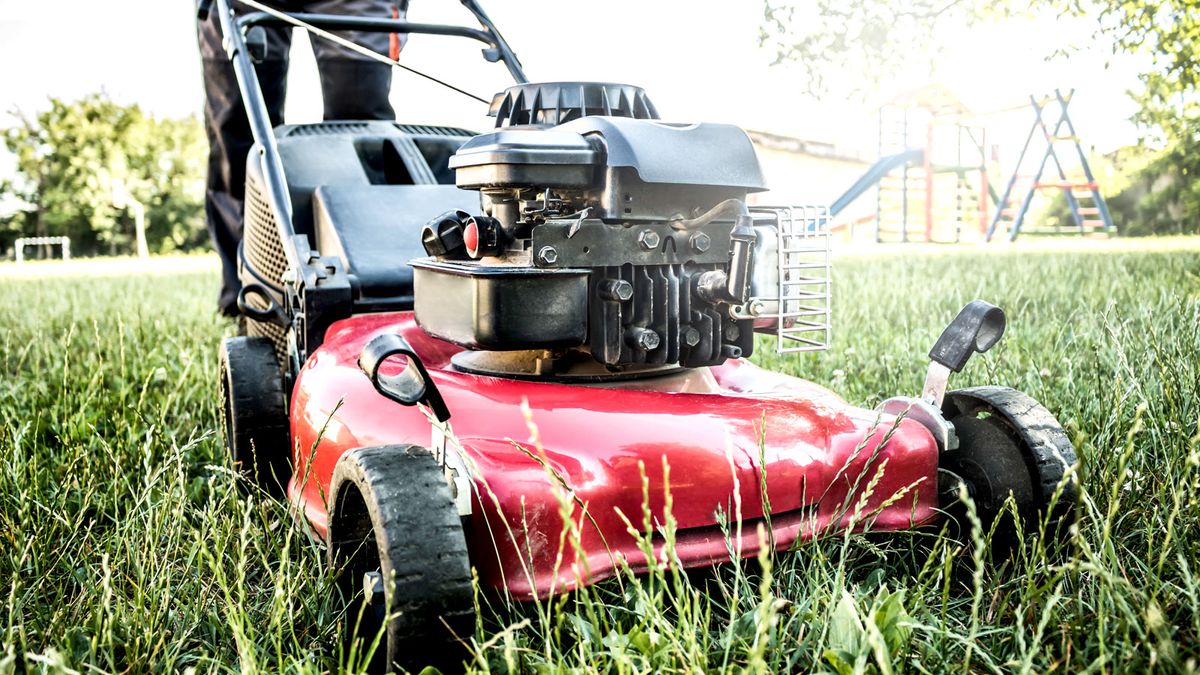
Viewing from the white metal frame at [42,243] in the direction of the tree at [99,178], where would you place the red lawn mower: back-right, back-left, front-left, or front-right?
back-right

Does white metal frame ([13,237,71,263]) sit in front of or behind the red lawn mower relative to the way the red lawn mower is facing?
behind

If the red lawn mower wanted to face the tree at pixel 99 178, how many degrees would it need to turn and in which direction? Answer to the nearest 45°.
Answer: approximately 180°

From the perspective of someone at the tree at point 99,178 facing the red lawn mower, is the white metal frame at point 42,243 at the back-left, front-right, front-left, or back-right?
front-right

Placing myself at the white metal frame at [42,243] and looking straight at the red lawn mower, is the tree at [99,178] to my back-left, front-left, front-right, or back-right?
back-left

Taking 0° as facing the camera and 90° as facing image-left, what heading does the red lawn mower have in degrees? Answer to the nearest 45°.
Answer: approximately 315°
